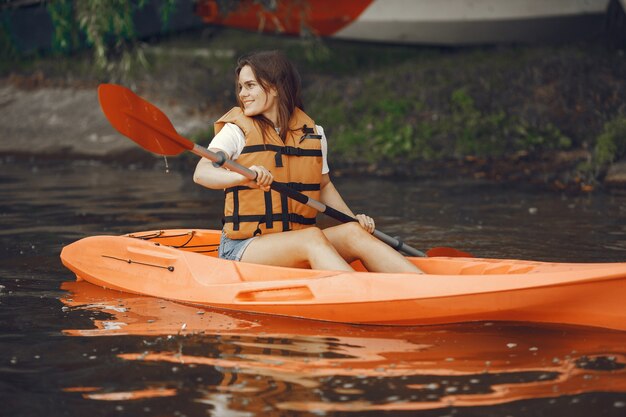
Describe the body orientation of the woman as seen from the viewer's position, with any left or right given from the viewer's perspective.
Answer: facing the viewer and to the right of the viewer

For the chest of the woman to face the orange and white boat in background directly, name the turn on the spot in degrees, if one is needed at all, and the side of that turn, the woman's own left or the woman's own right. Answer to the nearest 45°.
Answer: approximately 135° to the woman's own left
